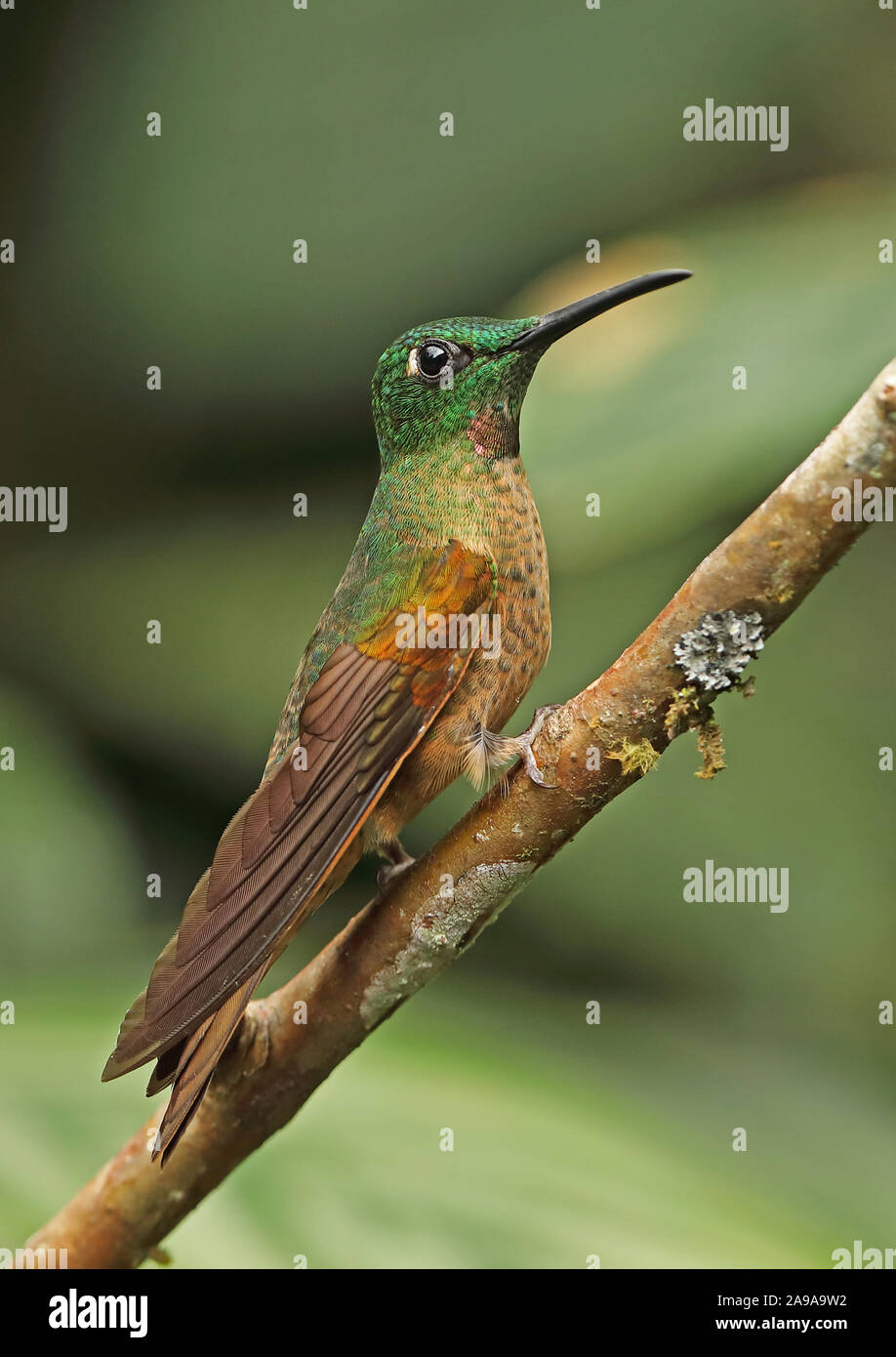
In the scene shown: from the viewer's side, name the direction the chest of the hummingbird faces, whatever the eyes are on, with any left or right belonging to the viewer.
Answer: facing to the right of the viewer
